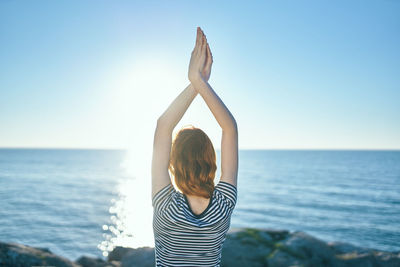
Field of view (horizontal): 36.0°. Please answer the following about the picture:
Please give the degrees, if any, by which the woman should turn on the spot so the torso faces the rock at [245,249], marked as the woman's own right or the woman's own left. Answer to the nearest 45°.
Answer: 0° — they already face it

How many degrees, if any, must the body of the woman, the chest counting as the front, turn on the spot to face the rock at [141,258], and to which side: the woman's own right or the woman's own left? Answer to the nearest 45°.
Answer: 0° — they already face it

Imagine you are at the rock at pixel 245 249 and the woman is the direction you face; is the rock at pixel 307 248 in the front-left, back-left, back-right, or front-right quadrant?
back-left

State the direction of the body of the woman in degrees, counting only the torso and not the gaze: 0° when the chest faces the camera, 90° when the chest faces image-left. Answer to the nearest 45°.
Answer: approximately 180°
